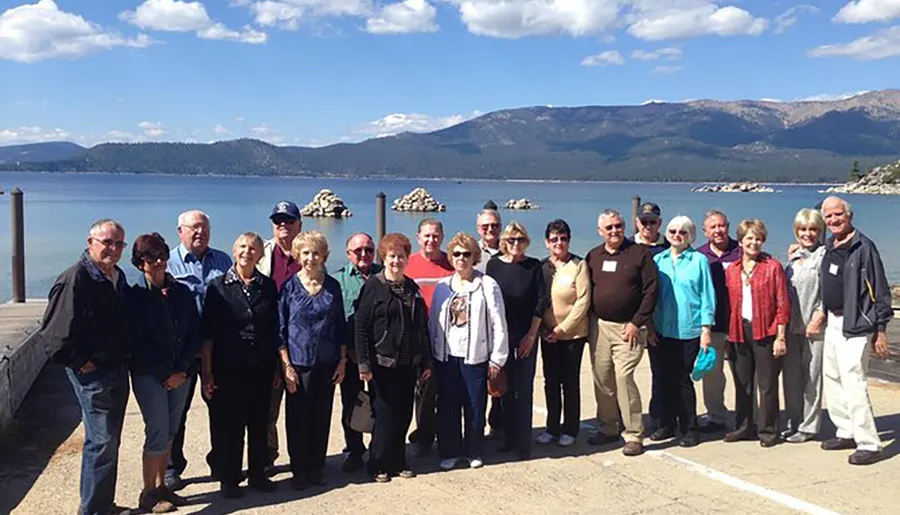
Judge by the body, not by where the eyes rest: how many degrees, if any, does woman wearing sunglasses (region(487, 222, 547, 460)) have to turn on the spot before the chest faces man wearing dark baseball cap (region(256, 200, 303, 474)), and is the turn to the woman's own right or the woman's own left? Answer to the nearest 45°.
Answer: approximately 90° to the woman's own right

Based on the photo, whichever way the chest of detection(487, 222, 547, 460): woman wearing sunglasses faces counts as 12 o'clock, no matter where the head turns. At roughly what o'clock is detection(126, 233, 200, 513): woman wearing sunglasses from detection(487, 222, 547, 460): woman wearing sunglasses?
detection(126, 233, 200, 513): woman wearing sunglasses is roughly at 2 o'clock from detection(487, 222, 547, 460): woman wearing sunglasses.

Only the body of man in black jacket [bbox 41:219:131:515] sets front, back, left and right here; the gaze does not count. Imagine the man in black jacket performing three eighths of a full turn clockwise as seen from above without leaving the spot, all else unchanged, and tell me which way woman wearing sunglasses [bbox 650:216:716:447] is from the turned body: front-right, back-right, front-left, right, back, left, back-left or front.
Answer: back

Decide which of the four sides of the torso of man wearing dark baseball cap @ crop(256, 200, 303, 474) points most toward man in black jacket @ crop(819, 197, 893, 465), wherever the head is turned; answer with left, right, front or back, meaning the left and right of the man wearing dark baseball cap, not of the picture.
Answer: left

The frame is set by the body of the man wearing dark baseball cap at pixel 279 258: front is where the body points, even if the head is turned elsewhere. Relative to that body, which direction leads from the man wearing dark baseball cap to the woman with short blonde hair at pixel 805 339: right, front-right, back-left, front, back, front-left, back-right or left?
left

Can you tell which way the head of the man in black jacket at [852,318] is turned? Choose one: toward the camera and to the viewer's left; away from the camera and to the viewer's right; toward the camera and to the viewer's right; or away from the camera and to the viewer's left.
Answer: toward the camera and to the viewer's left

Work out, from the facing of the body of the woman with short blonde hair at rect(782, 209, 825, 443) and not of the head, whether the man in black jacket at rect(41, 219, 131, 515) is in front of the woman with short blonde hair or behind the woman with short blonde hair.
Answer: in front

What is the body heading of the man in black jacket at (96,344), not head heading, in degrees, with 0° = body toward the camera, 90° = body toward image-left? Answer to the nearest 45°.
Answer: approximately 315°

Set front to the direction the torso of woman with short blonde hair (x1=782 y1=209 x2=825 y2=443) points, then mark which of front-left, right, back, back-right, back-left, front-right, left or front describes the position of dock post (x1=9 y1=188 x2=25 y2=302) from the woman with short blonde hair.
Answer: front-right
